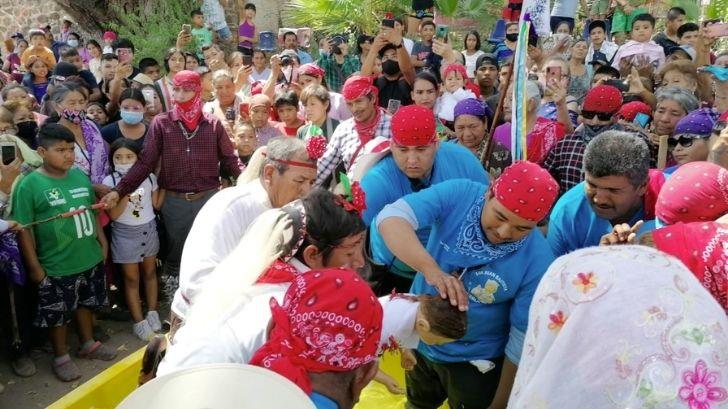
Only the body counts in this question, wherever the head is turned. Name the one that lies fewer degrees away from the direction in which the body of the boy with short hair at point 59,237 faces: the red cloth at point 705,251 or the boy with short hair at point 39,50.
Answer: the red cloth

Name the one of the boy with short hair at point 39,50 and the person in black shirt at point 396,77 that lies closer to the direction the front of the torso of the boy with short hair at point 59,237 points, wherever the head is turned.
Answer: the person in black shirt

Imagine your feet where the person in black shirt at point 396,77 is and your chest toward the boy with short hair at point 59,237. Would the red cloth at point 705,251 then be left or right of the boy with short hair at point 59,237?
left

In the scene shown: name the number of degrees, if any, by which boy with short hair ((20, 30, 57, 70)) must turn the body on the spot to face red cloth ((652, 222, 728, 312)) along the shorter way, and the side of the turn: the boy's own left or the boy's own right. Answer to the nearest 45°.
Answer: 0° — they already face it

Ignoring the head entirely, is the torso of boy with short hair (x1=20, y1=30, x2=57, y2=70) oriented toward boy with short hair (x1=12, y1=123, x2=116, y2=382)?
yes

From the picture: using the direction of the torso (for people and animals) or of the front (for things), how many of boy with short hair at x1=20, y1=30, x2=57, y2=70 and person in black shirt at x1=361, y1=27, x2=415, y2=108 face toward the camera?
2

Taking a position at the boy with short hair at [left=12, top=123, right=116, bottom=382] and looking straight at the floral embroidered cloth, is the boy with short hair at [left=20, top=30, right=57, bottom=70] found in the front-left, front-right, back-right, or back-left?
back-left
